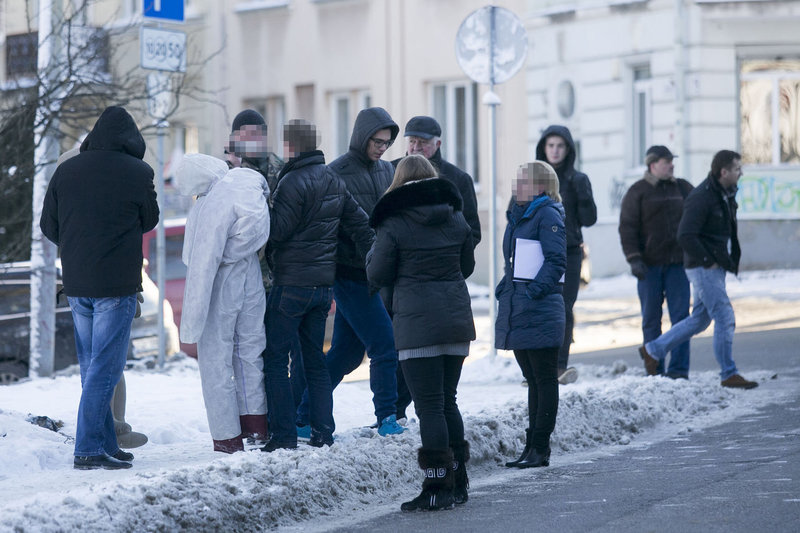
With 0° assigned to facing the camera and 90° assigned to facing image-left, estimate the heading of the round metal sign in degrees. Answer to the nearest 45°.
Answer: approximately 180°

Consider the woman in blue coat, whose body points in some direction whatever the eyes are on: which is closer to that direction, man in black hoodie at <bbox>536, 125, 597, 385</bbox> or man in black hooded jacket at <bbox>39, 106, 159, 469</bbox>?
the man in black hooded jacket

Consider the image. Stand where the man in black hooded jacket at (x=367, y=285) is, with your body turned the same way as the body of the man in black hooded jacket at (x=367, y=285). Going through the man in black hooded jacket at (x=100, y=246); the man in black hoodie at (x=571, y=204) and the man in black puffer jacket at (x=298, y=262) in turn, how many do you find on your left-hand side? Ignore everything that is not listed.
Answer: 1

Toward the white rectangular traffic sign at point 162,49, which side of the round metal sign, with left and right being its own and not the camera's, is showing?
left

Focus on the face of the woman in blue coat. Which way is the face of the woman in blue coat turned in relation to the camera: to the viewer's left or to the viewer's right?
to the viewer's left

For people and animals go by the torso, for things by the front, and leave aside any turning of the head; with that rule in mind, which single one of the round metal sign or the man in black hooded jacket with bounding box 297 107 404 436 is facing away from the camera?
the round metal sign

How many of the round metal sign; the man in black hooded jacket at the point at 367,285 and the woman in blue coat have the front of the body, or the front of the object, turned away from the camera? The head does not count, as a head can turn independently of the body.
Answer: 1

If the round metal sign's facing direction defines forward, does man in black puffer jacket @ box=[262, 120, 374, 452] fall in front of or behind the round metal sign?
behind

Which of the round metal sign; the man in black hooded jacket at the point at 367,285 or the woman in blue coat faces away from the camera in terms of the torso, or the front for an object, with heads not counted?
the round metal sign

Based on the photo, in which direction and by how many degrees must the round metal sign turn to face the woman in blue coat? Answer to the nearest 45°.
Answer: approximately 180°

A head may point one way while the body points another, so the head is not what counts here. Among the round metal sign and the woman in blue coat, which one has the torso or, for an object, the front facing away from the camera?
the round metal sign

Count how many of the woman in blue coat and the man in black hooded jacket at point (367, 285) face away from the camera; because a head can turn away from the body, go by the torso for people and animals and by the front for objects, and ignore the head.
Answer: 0

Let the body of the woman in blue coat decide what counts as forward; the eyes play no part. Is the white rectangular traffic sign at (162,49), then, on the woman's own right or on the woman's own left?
on the woman's own right

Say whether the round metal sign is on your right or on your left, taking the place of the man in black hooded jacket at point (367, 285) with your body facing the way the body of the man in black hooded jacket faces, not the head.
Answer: on your left
